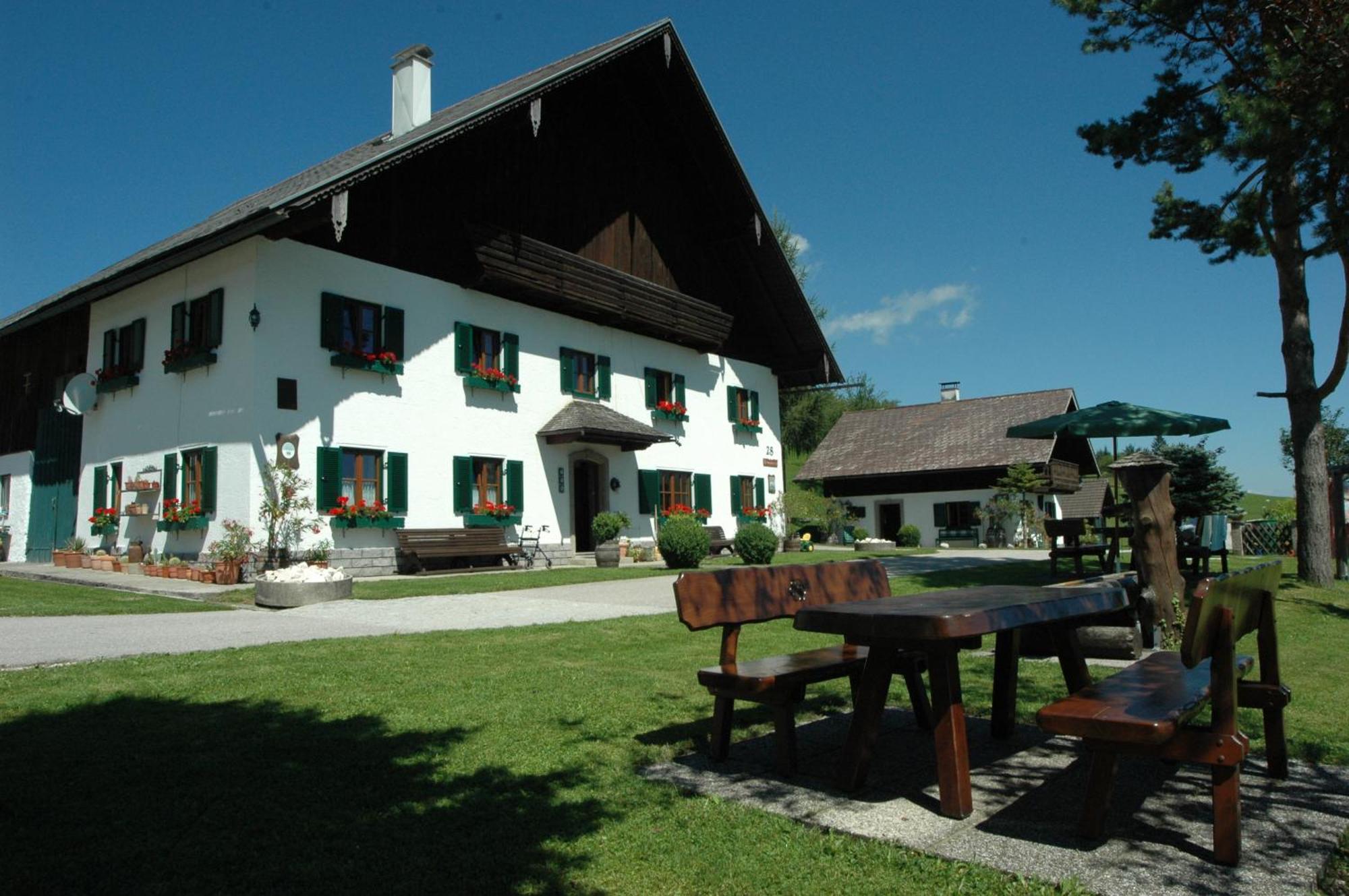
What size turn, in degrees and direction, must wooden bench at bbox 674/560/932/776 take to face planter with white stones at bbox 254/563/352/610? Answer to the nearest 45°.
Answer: approximately 180°

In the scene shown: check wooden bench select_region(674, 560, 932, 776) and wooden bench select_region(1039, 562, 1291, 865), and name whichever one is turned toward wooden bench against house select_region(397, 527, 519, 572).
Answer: wooden bench select_region(1039, 562, 1291, 865)

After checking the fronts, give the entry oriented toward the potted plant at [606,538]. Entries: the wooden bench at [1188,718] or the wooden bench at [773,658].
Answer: the wooden bench at [1188,718]

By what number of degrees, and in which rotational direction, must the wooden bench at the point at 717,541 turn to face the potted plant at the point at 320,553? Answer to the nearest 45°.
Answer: approximately 90° to its right

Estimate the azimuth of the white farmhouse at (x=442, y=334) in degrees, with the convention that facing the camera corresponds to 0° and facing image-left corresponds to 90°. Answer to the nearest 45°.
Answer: approximately 315°

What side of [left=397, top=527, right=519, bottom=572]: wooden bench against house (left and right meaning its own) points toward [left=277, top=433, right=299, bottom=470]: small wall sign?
right

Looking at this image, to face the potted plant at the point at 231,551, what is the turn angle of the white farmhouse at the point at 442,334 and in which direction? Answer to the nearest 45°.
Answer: approximately 90° to its right

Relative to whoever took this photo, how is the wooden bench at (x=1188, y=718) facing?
facing away from the viewer and to the left of the viewer
